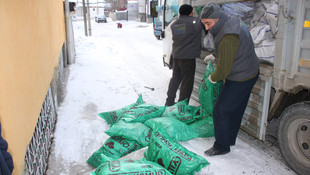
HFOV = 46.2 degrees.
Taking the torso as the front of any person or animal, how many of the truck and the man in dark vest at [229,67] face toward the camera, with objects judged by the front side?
0

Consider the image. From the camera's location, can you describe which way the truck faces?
facing away from the viewer and to the left of the viewer

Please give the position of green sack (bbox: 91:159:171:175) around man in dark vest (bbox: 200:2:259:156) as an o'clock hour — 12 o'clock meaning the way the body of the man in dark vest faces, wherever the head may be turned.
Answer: The green sack is roughly at 10 o'clock from the man in dark vest.

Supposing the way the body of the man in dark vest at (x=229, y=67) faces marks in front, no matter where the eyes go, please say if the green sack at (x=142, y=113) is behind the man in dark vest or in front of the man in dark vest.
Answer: in front

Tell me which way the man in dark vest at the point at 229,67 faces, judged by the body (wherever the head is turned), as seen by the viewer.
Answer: to the viewer's left
